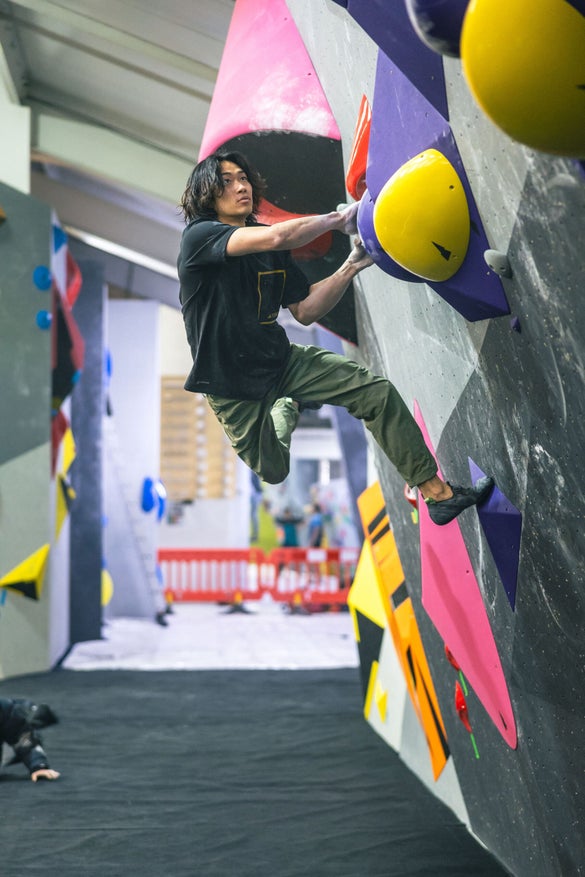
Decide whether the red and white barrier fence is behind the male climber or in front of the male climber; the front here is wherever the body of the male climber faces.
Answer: behind

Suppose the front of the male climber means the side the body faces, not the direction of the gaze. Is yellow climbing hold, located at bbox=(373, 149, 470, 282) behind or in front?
in front

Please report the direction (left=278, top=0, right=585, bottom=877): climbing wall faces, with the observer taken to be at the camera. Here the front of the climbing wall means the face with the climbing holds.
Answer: facing the viewer and to the left of the viewer

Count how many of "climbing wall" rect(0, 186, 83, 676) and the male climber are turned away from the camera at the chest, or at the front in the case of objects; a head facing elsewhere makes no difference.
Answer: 0

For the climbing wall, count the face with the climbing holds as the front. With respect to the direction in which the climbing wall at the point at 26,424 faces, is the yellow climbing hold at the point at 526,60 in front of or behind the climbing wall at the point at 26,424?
in front

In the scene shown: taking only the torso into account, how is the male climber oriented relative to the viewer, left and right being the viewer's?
facing the viewer and to the right of the viewer
